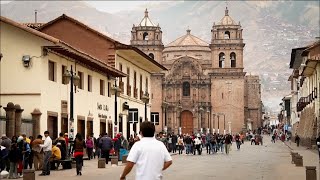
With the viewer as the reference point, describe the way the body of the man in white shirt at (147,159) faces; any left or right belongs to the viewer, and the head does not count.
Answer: facing away from the viewer
